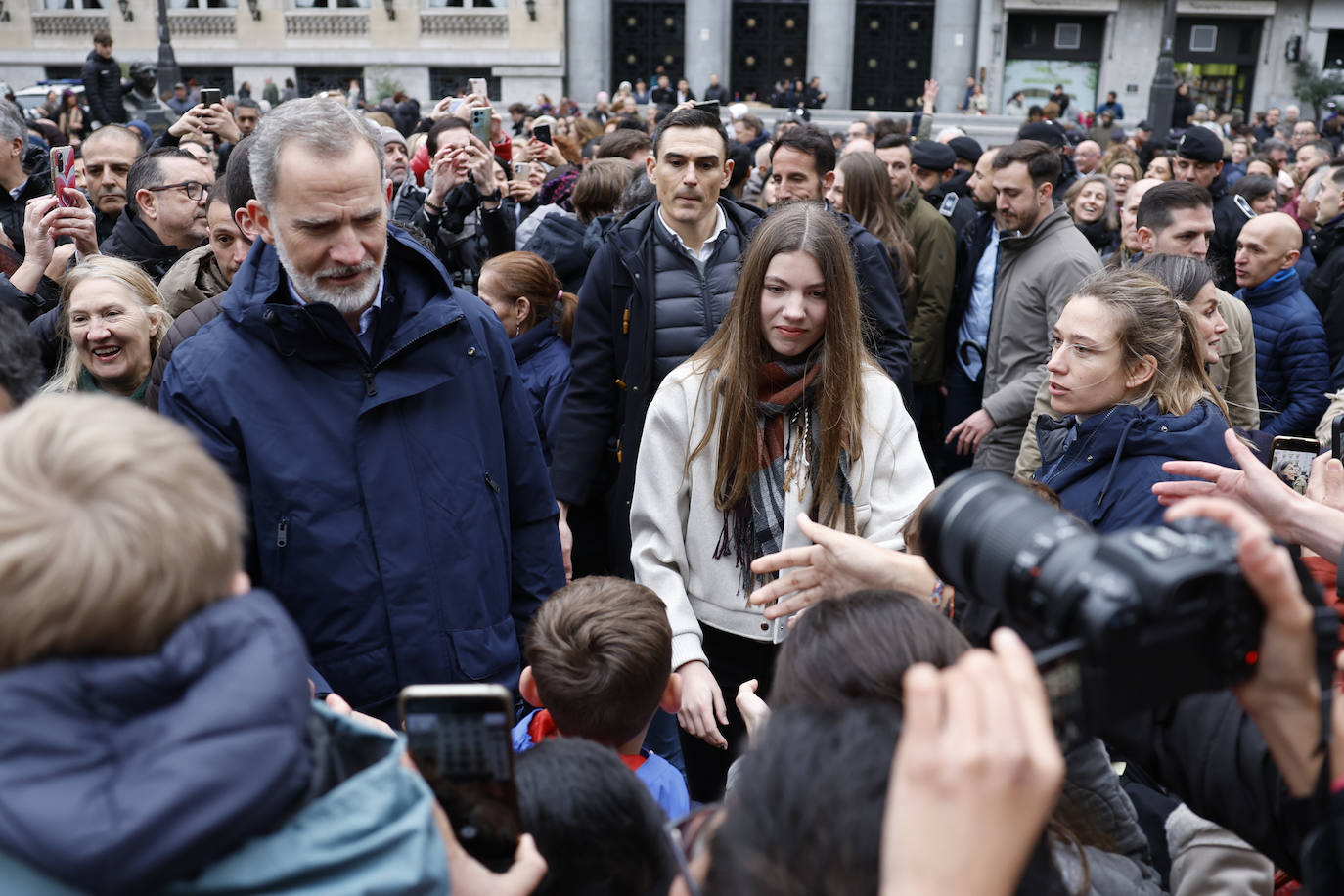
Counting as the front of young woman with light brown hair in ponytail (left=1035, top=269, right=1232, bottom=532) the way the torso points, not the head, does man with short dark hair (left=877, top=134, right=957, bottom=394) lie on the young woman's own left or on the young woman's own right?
on the young woman's own right

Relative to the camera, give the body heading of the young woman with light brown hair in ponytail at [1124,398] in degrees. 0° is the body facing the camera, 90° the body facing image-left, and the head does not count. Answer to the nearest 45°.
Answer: approximately 45°

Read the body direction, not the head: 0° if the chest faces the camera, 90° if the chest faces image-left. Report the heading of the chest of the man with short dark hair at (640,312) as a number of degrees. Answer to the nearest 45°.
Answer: approximately 0°

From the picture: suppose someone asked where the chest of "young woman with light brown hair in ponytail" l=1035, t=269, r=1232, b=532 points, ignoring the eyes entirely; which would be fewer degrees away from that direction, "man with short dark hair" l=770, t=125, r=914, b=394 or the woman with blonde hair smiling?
the woman with blonde hair smiling

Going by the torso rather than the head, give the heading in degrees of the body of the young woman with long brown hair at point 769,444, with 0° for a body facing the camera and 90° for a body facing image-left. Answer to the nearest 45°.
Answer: approximately 0°

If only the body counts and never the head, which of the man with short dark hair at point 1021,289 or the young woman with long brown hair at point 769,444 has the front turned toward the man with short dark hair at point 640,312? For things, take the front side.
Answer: the man with short dark hair at point 1021,289

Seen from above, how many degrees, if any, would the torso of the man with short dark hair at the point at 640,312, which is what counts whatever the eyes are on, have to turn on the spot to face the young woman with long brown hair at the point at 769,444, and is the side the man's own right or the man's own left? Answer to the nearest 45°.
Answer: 0° — they already face them

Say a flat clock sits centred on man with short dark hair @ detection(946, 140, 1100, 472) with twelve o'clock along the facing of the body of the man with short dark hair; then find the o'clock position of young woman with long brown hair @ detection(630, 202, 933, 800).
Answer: The young woman with long brown hair is roughly at 11 o'clock from the man with short dark hair.

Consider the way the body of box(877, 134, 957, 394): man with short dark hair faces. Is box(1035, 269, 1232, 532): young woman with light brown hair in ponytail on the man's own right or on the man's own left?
on the man's own left

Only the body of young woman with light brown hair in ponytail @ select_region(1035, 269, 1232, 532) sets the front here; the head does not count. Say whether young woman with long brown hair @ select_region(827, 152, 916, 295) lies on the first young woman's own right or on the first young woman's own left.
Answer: on the first young woman's own right

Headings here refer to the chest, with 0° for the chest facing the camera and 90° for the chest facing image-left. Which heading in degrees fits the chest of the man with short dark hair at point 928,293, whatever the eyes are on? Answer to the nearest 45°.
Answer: approximately 45°
